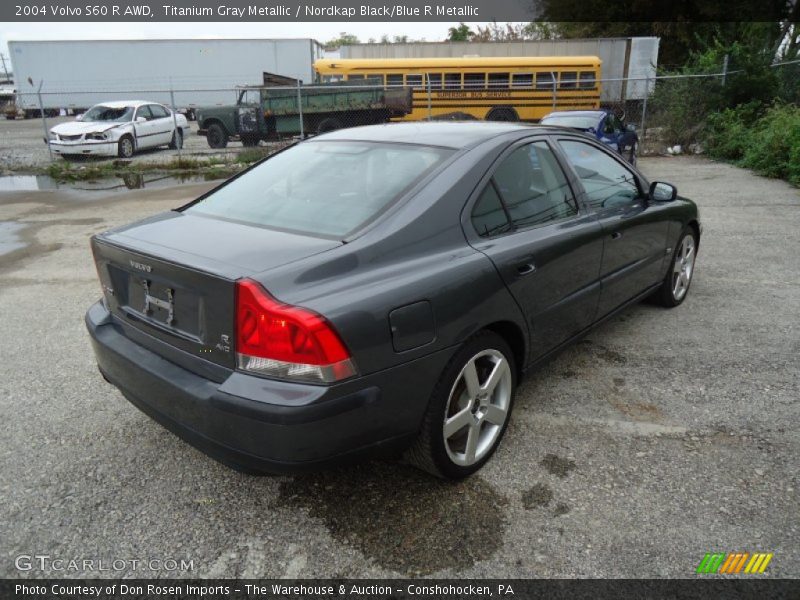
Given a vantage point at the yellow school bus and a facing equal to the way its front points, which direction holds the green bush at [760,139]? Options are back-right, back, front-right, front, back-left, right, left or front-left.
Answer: back-left

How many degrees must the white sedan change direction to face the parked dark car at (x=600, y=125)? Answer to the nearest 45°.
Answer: approximately 90° to its left

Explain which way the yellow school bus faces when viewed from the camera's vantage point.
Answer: facing to the left of the viewer

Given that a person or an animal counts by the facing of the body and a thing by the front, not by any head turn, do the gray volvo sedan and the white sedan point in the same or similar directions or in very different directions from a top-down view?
very different directions

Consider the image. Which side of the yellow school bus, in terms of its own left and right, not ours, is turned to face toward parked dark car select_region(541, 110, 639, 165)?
left

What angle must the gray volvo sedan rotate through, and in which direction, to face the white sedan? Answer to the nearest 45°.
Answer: approximately 90° to its left

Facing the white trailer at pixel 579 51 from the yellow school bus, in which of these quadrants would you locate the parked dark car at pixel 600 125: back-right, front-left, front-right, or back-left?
back-right

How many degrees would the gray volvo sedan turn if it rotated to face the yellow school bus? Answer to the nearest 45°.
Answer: approximately 45° to its left

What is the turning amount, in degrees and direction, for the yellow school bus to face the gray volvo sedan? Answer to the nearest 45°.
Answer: approximately 90° to its left
